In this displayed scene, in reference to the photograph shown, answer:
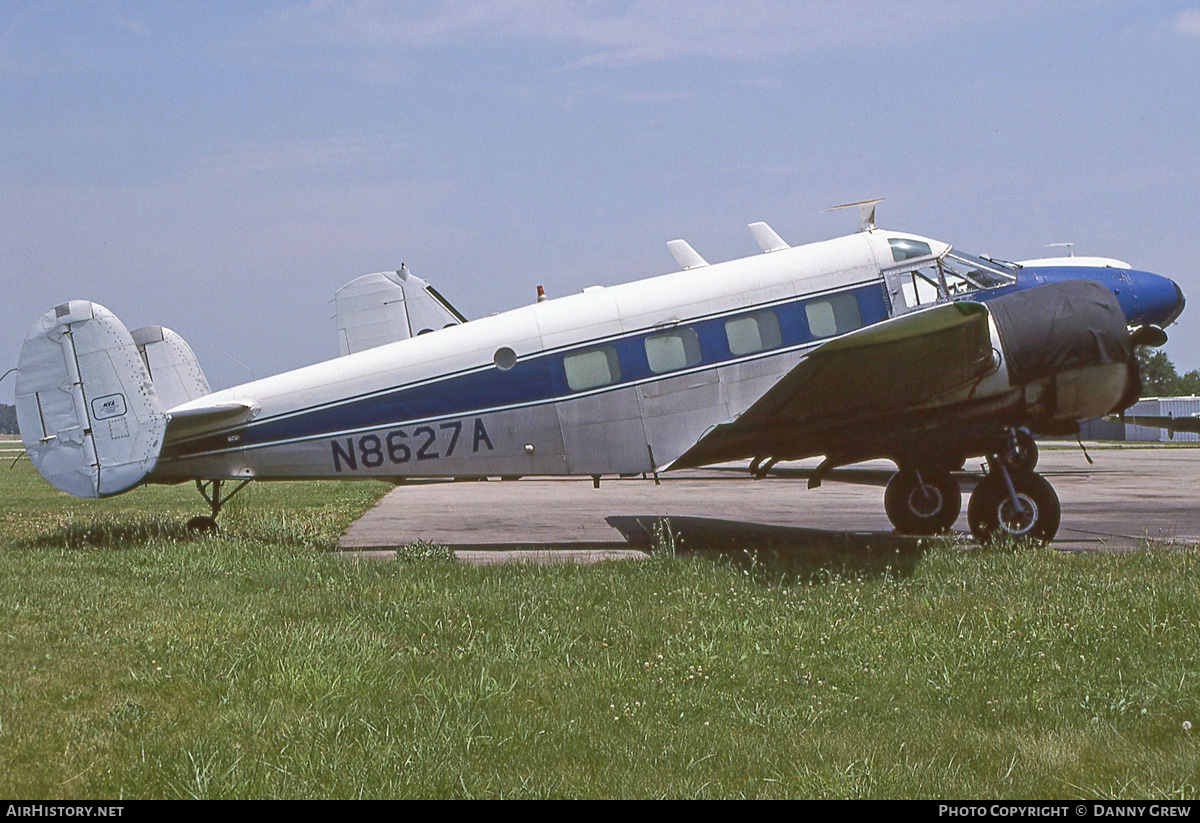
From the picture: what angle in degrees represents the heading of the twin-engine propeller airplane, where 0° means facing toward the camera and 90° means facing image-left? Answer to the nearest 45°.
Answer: approximately 270°
